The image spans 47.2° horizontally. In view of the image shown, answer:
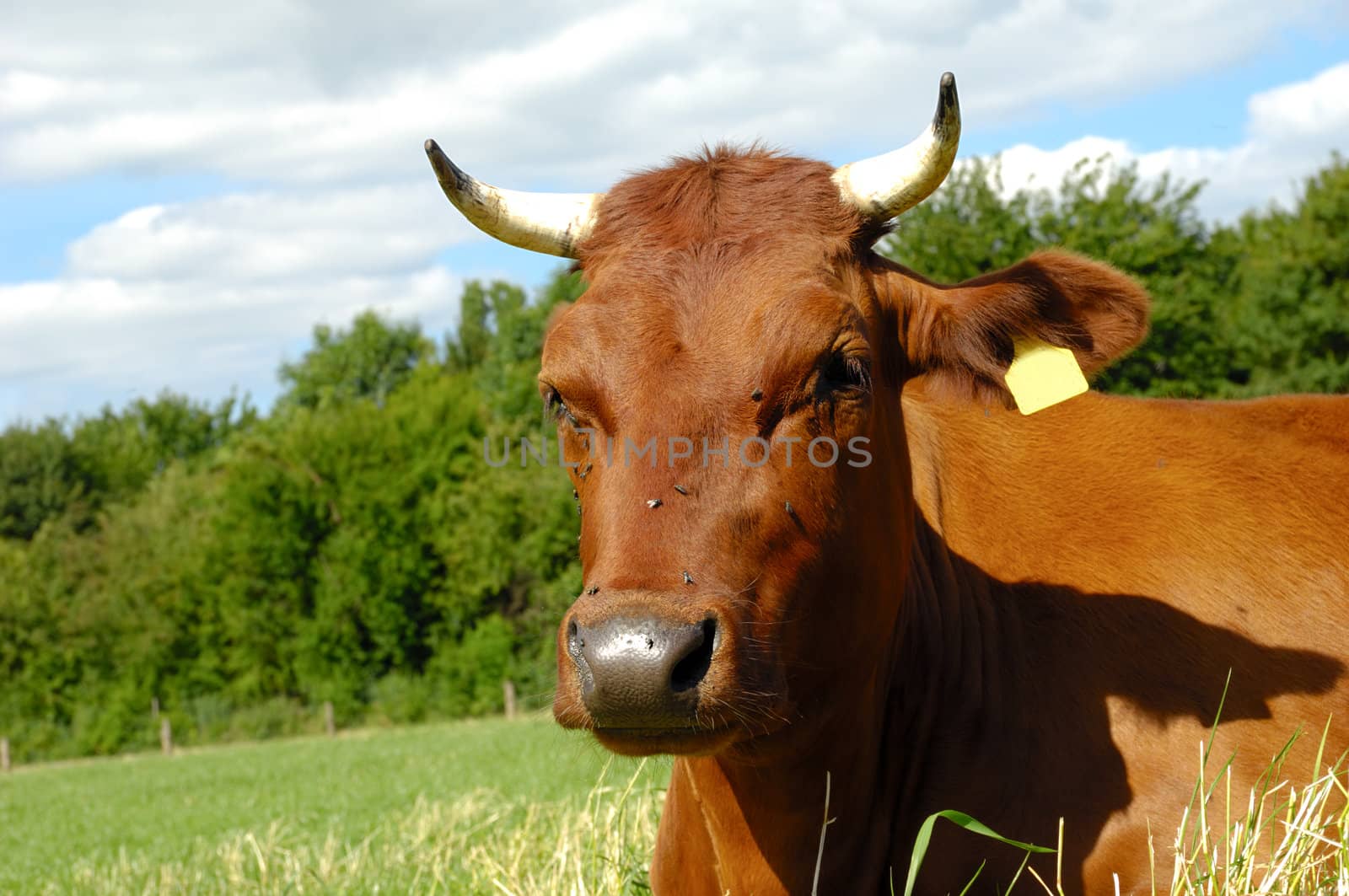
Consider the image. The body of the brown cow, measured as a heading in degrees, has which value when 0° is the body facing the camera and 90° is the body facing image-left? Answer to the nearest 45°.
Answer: approximately 45°
